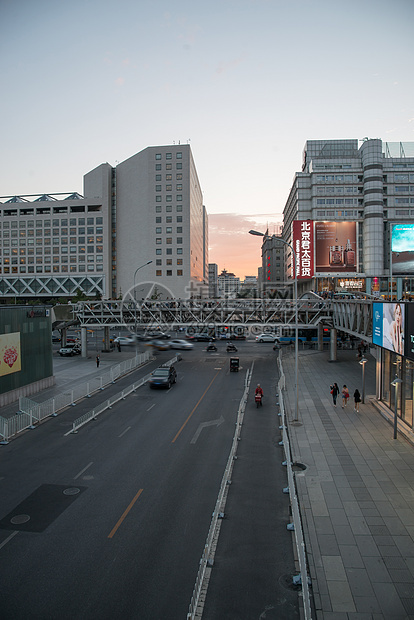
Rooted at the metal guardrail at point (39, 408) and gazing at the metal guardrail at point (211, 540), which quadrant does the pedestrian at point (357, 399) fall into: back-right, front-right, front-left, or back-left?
front-left

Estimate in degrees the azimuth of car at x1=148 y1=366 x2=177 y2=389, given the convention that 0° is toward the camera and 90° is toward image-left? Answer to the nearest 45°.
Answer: approximately 45°

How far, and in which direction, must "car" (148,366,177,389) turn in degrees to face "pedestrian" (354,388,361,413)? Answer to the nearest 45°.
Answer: approximately 90° to its left

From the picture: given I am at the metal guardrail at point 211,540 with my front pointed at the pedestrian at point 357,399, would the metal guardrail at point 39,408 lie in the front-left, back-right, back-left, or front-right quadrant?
front-left
